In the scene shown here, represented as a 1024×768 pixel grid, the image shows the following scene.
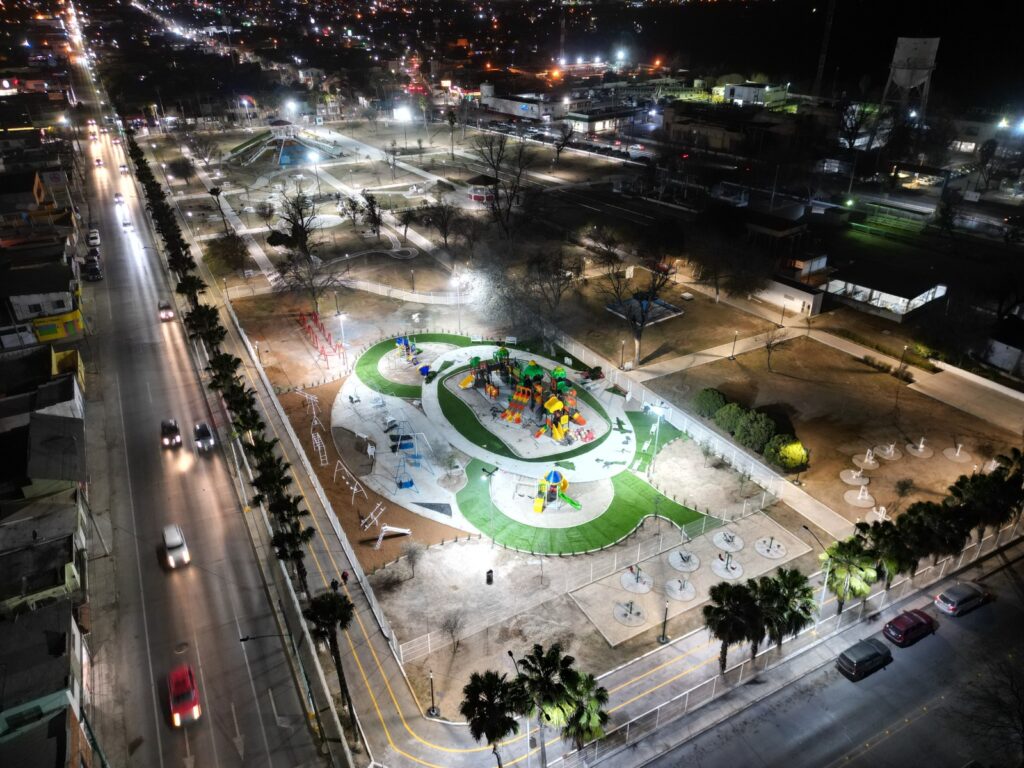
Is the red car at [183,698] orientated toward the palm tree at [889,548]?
no

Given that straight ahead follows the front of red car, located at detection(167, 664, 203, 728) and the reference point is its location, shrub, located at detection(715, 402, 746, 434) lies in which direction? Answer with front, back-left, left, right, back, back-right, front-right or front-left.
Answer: left

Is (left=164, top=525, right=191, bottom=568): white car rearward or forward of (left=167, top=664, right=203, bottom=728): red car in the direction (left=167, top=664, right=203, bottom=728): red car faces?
rearward

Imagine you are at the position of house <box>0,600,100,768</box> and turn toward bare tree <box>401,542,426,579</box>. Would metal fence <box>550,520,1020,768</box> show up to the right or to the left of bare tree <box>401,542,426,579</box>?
right

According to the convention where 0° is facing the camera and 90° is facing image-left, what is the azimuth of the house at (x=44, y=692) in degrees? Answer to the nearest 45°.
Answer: approximately 270°

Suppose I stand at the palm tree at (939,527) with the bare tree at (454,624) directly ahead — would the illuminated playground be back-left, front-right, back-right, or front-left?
front-right

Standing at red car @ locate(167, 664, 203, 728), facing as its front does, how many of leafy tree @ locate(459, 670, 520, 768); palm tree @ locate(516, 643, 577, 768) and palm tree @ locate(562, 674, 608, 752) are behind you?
0

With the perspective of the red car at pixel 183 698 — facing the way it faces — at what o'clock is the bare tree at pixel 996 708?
The bare tree is roughly at 10 o'clock from the red car.

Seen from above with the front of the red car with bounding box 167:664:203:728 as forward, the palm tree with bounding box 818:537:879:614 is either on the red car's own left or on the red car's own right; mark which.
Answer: on the red car's own left

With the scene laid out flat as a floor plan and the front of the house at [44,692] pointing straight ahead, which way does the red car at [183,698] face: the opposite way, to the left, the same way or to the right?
to the right

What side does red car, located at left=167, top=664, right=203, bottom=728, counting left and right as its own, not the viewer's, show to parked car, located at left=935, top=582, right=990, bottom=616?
left

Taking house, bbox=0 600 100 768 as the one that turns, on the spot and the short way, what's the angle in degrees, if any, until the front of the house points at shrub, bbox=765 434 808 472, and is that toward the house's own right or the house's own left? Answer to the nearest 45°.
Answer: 0° — it already faces it

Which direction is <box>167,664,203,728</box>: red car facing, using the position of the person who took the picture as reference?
facing the viewer

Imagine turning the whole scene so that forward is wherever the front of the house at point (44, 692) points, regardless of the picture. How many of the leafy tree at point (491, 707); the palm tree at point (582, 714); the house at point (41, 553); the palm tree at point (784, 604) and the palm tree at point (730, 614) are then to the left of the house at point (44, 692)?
1

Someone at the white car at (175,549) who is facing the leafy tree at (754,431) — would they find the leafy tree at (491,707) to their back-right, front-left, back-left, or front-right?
front-right

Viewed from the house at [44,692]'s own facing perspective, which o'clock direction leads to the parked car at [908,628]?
The parked car is roughly at 1 o'clock from the house.

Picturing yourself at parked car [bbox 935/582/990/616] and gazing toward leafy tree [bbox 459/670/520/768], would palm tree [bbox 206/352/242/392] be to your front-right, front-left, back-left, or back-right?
front-right
